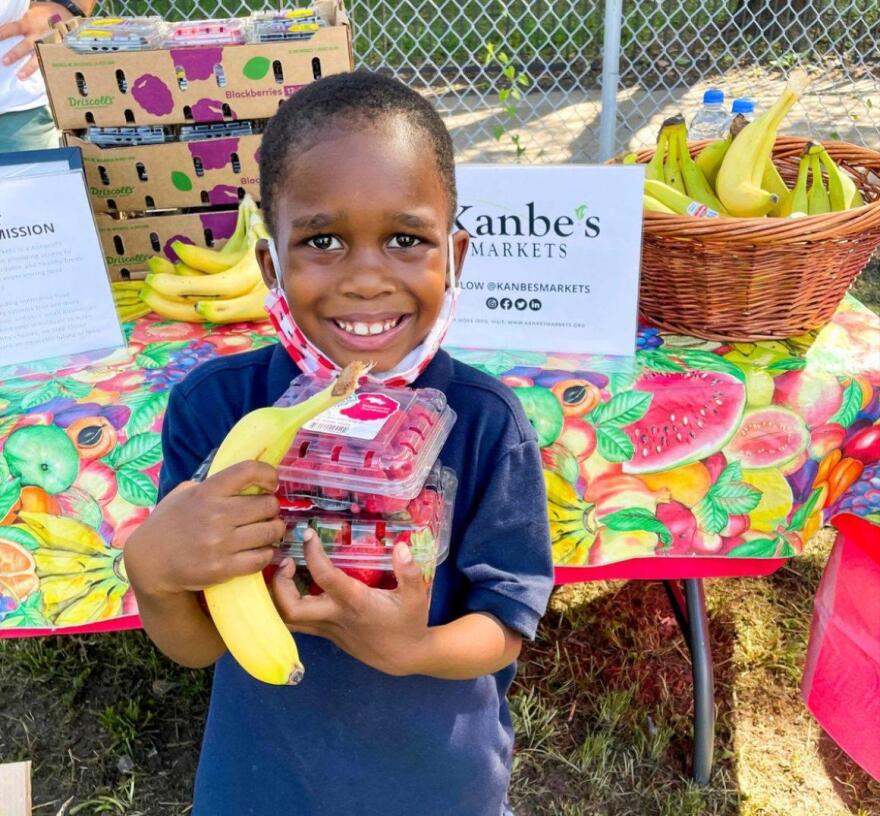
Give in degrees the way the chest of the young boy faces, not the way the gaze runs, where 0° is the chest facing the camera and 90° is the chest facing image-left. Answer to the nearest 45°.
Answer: approximately 0°

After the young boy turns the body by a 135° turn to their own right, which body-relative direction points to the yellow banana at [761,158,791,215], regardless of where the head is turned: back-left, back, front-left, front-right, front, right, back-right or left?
right

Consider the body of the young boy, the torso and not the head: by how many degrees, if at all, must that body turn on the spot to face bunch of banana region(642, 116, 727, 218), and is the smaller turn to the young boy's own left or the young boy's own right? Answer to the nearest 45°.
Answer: approximately 135° to the young boy's own left

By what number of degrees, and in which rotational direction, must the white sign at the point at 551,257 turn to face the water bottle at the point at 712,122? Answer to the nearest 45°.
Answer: approximately 135° to its left

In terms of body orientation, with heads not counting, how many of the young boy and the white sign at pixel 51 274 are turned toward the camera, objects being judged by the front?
2

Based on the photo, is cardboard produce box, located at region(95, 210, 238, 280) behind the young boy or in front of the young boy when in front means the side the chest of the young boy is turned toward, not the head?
behind

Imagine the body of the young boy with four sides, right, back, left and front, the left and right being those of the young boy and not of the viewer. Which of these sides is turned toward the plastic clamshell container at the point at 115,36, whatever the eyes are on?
back

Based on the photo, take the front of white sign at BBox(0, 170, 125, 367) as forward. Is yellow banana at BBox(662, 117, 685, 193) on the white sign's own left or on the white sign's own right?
on the white sign's own left

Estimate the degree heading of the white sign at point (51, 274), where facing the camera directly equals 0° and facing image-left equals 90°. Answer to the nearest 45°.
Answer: approximately 0°

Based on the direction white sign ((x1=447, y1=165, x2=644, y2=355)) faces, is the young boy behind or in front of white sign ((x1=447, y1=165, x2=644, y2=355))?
in front

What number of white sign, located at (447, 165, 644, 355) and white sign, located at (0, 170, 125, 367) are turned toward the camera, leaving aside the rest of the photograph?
2
